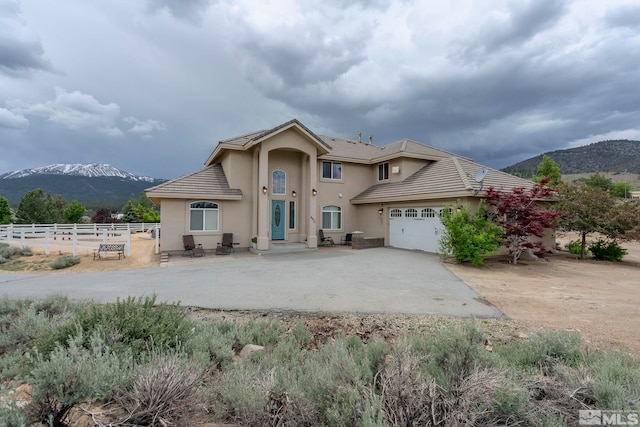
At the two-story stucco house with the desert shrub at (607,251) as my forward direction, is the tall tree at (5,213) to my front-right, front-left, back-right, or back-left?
back-left

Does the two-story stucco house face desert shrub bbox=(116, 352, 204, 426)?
yes

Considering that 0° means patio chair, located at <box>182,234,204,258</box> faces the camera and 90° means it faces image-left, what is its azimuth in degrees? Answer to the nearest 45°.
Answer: approximately 315°

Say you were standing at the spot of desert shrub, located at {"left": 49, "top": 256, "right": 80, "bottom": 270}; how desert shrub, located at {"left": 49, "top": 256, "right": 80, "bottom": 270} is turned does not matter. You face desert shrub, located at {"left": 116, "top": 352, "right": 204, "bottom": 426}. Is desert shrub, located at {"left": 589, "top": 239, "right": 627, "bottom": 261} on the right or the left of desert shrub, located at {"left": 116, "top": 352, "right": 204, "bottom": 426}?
left

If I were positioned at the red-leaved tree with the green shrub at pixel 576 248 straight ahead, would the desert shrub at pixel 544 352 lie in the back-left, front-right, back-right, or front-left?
back-right

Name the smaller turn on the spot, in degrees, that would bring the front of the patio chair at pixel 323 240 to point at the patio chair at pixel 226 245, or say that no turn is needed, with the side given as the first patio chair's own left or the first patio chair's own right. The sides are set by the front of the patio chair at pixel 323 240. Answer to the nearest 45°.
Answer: approximately 90° to the first patio chair's own right

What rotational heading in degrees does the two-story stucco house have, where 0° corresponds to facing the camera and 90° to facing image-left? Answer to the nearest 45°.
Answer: approximately 0°

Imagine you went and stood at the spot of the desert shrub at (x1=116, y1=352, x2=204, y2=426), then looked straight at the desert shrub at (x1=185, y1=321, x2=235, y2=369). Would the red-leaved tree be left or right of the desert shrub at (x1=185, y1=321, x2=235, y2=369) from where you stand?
right

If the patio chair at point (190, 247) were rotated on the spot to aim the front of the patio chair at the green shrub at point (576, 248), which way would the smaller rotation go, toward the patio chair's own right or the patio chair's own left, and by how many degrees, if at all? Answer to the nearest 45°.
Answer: approximately 45° to the patio chair's own left
